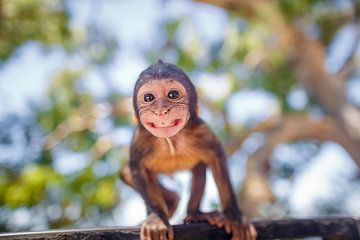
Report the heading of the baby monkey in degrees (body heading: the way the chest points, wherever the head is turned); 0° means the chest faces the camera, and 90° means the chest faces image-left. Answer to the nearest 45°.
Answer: approximately 0°
